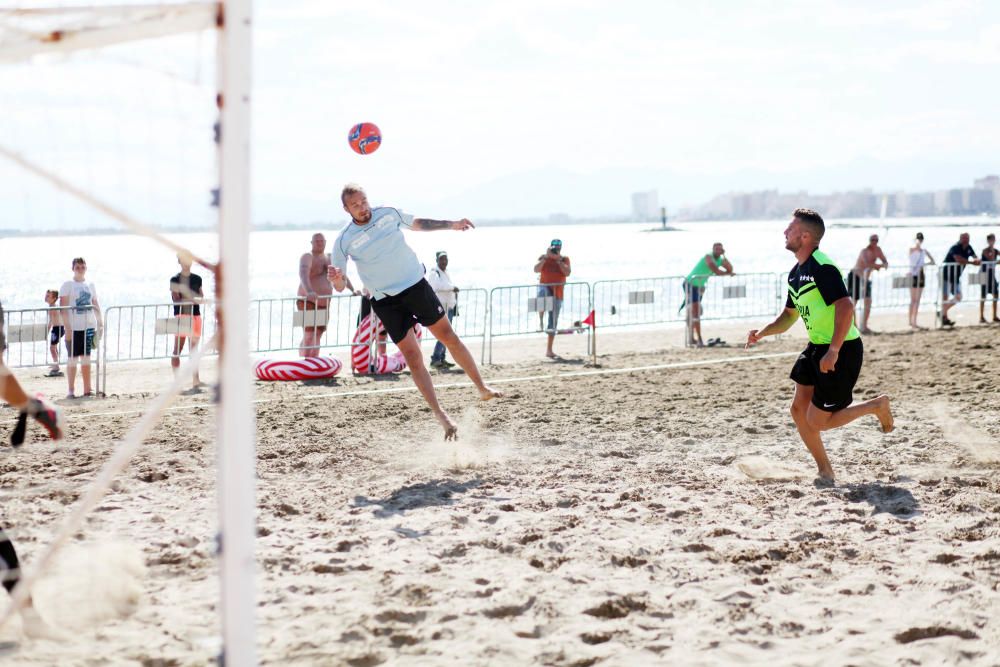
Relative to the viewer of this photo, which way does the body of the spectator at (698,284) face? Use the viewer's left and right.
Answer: facing the viewer and to the right of the viewer

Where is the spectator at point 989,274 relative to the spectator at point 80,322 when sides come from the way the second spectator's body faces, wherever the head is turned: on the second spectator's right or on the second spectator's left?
on the second spectator's left

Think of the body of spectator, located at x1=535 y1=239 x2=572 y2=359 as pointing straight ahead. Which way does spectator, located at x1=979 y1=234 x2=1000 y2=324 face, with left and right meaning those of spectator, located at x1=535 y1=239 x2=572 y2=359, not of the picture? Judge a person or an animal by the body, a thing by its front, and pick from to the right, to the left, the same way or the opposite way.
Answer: the same way

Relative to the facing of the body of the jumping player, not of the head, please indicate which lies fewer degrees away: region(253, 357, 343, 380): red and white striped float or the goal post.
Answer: the goal post

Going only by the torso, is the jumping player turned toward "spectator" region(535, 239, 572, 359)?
no

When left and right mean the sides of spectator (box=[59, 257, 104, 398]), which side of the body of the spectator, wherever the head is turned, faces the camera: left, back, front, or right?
front

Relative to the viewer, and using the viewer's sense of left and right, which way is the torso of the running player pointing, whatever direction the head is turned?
facing the viewer and to the left of the viewer

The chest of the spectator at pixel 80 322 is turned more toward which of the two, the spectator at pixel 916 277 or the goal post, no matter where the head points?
the goal post

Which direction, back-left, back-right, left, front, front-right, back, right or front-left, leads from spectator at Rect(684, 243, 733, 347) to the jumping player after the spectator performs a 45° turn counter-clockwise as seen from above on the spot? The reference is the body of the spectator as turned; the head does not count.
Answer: right

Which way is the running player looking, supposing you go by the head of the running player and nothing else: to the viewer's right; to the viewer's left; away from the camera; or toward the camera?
to the viewer's left
